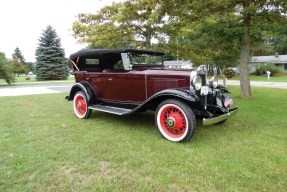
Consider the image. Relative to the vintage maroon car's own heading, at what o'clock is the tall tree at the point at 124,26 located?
The tall tree is roughly at 7 o'clock from the vintage maroon car.

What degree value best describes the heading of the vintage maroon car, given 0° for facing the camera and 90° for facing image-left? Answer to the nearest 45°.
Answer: approximately 315°

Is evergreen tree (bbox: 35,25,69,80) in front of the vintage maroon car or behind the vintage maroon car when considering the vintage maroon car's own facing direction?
behind

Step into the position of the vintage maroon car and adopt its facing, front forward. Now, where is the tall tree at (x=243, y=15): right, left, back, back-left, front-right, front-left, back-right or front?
left

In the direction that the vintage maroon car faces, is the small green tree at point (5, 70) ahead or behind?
behind
